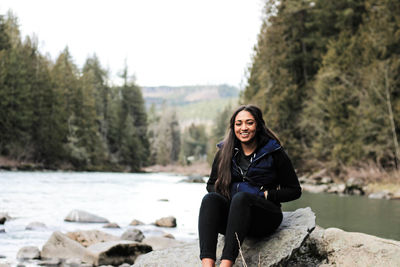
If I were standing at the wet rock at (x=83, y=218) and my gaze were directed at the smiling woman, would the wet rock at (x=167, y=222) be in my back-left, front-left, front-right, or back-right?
front-left

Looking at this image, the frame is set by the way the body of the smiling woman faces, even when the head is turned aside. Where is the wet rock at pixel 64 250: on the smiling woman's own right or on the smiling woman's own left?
on the smiling woman's own right

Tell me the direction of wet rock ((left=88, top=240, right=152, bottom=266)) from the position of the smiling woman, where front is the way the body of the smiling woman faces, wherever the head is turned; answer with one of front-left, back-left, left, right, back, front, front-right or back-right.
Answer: right

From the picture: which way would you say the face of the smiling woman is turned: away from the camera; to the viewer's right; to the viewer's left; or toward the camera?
toward the camera

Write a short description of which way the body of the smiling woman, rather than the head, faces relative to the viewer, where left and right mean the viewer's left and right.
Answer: facing the viewer and to the left of the viewer

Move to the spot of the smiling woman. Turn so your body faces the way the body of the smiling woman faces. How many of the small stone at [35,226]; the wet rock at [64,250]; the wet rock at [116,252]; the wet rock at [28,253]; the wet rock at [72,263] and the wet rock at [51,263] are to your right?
6

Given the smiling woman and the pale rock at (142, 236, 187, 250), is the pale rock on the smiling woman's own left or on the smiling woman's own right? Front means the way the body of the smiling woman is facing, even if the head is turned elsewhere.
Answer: on the smiling woman's own right

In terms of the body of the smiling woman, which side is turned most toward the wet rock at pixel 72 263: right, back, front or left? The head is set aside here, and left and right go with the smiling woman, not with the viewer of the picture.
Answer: right

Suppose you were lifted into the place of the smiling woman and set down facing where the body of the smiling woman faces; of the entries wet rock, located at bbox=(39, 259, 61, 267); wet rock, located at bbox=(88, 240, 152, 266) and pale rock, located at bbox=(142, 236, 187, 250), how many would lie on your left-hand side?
0

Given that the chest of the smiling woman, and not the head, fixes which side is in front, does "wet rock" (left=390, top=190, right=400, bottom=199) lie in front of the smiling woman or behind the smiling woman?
behind

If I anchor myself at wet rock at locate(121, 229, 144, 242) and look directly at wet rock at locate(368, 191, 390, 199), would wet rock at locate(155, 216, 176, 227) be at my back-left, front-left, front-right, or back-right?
front-left

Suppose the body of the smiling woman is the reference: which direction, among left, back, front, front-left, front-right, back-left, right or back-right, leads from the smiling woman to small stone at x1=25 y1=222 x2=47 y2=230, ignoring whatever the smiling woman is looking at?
right

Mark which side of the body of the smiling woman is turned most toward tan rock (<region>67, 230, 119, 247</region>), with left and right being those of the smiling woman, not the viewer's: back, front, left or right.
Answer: right
